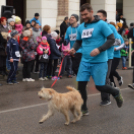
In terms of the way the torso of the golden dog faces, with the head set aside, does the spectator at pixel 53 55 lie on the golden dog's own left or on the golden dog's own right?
on the golden dog's own right

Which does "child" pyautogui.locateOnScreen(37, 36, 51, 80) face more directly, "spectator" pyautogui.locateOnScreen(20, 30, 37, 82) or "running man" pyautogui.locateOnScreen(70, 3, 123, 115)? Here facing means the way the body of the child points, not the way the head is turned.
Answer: the running man

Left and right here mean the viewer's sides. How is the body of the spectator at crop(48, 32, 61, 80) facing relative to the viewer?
facing to the right of the viewer

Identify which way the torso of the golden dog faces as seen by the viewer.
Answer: to the viewer's left
